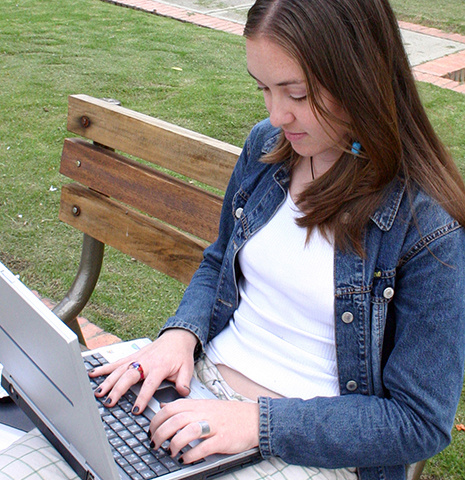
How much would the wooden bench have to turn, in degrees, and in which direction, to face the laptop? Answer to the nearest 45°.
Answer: approximately 45° to its left

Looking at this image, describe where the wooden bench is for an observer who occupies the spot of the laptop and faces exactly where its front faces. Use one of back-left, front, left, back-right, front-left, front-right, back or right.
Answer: front-left

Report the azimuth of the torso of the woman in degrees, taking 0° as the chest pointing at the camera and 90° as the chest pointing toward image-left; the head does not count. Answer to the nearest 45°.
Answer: approximately 45°

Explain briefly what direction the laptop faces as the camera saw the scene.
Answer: facing away from the viewer and to the right of the viewer

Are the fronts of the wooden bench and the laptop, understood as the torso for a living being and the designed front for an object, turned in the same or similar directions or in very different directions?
very different directions
